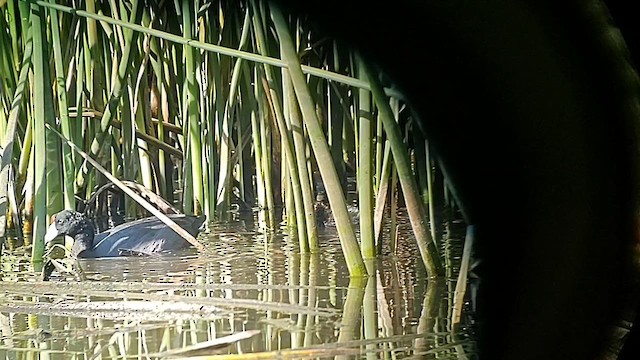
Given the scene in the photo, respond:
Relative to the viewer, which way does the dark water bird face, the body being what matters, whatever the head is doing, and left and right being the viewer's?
facing to the left of the viewer
